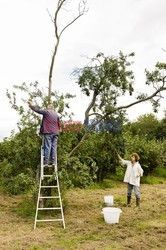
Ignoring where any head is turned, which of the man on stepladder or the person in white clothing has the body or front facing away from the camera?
the man on stepladder

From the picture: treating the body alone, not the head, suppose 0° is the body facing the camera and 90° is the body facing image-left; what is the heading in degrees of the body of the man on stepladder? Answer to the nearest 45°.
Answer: approximately 180°

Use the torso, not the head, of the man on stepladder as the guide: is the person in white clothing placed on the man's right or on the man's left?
on the man's right

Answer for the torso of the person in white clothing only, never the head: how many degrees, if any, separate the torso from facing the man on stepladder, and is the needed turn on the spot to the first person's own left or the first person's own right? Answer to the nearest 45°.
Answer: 0° — they already face them

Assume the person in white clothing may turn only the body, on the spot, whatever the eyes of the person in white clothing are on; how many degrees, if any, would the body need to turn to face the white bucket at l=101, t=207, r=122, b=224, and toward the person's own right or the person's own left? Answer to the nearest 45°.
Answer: approximately 45° to the person's own left

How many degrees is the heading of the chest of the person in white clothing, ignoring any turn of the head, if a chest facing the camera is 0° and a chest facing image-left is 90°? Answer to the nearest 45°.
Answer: approximately 45°

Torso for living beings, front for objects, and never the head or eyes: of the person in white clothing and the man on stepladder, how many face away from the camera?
1

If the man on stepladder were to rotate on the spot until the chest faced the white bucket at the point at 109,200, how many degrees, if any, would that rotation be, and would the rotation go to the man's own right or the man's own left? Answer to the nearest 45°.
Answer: approximately 45° to the man's own right
